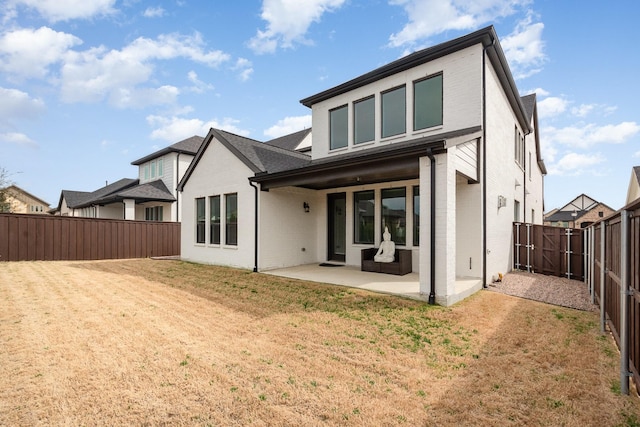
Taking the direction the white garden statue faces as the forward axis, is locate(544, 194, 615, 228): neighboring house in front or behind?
behind

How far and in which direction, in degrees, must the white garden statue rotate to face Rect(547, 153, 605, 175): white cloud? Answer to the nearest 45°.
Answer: approximately 180°

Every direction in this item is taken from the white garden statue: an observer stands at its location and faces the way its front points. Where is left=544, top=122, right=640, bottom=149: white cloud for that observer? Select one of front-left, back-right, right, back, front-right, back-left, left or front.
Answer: back

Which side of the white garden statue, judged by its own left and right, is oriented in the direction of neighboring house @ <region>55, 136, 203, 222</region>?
right

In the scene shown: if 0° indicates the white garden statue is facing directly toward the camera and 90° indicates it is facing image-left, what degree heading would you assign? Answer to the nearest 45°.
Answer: approximately 45°

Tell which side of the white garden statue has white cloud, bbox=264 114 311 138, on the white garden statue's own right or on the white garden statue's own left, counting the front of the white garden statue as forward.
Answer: on the white garden statue's own right
